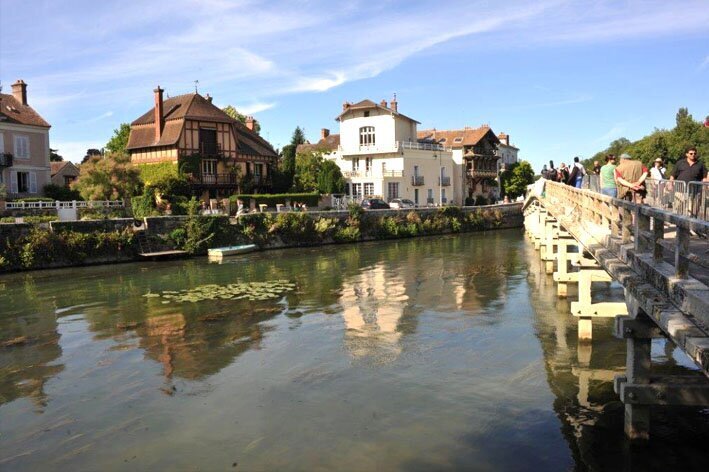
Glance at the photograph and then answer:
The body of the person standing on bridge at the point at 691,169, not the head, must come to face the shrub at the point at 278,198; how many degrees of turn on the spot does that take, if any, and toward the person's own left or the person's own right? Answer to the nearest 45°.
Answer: approximately 135° to the person's own right

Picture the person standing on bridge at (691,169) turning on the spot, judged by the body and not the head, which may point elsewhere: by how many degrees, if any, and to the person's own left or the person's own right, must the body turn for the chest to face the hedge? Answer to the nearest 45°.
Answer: approximately 135° to the person's own right

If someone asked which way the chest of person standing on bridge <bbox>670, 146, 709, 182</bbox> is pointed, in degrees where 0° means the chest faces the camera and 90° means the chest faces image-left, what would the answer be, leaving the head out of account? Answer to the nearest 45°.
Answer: approximately 0°

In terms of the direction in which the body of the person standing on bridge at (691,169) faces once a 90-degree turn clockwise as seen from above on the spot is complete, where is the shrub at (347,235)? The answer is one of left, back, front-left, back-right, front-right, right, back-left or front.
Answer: front-right

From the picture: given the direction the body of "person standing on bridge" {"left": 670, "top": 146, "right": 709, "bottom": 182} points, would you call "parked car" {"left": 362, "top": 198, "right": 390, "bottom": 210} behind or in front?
behind

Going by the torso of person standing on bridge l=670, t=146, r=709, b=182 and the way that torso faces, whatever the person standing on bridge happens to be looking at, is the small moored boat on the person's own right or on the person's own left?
on the person's own right
